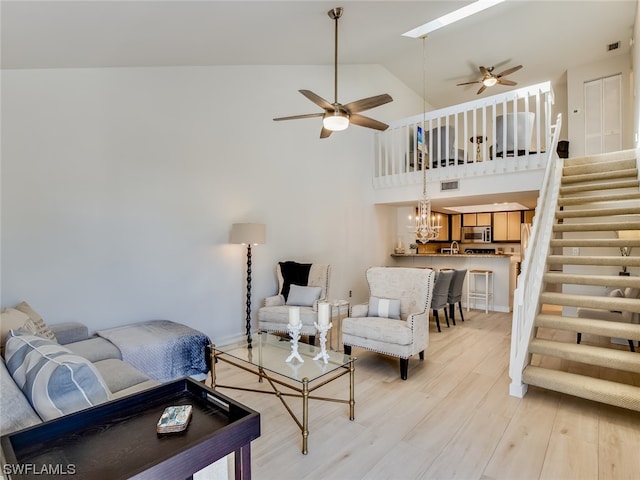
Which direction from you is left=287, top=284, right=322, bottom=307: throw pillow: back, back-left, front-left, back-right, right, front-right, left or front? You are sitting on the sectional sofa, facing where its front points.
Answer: front-left

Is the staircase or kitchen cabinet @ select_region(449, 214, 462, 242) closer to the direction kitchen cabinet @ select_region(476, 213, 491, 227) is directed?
the staircase

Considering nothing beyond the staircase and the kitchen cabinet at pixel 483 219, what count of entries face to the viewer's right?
0

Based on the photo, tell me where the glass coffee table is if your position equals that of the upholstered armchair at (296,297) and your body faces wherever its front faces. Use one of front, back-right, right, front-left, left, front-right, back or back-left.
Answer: front-left

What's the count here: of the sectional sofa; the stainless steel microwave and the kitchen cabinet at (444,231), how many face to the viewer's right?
1

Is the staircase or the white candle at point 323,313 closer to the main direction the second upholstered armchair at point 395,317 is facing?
the white candle

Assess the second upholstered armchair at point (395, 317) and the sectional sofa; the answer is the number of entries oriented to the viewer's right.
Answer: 1

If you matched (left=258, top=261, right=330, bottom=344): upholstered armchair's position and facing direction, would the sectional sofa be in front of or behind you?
in front

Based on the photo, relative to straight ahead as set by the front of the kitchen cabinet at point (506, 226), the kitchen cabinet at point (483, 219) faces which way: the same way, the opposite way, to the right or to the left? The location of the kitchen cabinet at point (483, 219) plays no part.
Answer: the same way

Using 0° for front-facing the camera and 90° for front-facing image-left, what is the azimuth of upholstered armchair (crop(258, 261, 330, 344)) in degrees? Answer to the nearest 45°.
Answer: approximately 45°

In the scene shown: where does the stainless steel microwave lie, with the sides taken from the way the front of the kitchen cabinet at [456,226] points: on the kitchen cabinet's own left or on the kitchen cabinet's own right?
on the kitchen cabinet's own left

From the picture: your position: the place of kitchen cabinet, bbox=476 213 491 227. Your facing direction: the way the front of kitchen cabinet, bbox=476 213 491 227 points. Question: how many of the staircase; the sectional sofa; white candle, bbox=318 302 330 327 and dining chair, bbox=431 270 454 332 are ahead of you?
4

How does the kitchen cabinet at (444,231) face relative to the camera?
toward the camera

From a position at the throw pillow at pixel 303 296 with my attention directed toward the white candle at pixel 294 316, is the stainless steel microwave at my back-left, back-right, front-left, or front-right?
back-left

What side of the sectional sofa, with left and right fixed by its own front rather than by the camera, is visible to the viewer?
right

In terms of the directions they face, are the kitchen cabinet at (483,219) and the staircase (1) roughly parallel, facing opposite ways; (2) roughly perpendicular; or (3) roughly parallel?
roughly parallel

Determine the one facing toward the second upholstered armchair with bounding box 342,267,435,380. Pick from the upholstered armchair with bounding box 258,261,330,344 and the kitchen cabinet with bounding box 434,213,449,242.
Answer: the kitchen cabinet

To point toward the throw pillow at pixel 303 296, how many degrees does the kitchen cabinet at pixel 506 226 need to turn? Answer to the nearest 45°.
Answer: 0° — it already faces it

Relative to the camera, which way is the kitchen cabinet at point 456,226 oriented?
toward the camera

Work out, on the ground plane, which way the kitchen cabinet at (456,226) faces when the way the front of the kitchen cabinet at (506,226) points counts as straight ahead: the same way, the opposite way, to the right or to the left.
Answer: the same way

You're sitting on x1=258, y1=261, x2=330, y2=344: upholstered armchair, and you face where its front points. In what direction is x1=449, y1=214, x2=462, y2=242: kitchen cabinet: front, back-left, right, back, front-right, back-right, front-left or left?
back
